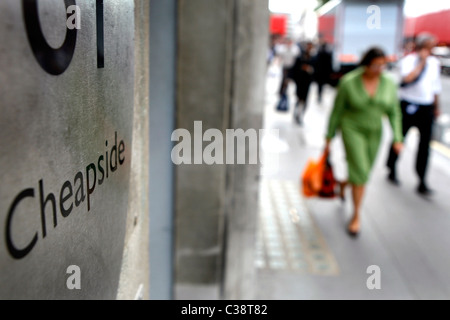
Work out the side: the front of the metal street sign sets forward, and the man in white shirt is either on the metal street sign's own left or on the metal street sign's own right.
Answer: on the metal street sign's own left

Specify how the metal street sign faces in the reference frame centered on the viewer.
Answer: facing the viewer and to the right of the viewer

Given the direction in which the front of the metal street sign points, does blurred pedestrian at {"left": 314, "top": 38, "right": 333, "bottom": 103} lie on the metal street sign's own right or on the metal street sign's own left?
on the metal street sign's own left

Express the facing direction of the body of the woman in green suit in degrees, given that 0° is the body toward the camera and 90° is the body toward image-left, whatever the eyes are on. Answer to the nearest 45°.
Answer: approximately 0°

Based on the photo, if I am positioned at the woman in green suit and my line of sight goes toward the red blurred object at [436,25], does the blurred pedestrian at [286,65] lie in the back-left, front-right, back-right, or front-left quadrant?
front-left

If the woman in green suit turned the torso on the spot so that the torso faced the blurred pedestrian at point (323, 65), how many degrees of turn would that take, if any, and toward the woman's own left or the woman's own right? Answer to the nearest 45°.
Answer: approximately 180°

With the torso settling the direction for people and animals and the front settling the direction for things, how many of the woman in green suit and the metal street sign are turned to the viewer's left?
0

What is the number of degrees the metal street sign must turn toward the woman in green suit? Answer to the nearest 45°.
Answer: approximately 90° to its left

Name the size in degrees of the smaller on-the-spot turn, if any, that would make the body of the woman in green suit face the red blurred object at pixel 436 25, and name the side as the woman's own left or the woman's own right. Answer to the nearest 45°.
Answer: approximately 180°

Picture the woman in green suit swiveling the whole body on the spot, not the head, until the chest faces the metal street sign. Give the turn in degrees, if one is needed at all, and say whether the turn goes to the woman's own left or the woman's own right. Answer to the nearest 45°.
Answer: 0° — they already face it

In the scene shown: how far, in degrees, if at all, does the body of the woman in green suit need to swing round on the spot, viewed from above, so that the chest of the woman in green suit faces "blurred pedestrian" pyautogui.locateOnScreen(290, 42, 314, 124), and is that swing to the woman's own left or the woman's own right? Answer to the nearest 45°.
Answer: approximately 180°

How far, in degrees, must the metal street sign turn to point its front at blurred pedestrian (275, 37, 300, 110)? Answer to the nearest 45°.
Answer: approximately 90° to its left

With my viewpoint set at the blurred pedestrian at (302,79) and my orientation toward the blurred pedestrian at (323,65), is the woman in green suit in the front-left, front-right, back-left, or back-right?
back-right
